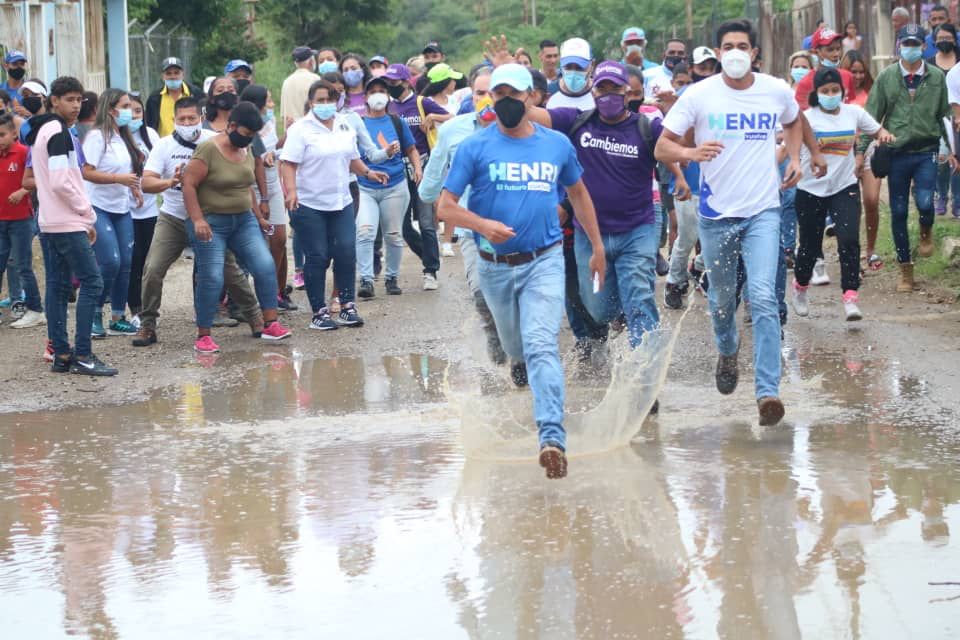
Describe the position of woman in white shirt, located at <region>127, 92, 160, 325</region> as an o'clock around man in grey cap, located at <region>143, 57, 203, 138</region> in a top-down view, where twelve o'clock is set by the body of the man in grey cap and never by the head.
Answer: The woman in white shirt is roughly at 12 o'clock from the man in grey cap.

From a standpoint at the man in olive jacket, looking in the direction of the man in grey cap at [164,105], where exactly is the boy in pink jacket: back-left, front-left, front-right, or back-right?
front-left

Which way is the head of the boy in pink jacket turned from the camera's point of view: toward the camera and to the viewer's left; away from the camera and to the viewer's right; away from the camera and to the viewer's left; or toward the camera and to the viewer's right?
toward the camera and to the viewer's right

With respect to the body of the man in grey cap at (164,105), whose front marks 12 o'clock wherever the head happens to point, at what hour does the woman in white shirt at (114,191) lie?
The woman in white shirt is roughly at 12 o'clock from the man in grey cap.

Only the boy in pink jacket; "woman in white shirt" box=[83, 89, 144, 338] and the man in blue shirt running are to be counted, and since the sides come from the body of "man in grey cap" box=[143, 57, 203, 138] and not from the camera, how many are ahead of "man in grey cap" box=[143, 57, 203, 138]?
3

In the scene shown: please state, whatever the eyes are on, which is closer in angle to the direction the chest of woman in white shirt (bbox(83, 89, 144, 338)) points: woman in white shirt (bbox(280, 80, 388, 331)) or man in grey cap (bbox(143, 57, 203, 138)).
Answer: the woman in white shirt

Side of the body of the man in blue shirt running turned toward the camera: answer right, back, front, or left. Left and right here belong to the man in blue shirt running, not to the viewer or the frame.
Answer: front

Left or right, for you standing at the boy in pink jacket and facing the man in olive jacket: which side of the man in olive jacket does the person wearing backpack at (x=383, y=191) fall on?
left

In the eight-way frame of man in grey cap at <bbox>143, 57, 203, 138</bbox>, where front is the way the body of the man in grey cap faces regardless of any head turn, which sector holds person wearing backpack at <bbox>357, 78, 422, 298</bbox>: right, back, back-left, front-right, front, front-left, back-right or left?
front-left

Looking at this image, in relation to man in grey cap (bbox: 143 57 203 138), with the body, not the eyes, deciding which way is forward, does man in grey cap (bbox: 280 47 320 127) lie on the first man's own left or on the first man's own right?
on the first man's own left

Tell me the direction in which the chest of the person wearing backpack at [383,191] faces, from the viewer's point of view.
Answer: toward the camera
